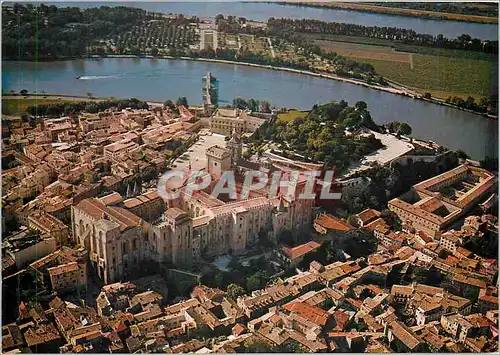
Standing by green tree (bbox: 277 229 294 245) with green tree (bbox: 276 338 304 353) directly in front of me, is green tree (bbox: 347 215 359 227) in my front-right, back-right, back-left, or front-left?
back-left
